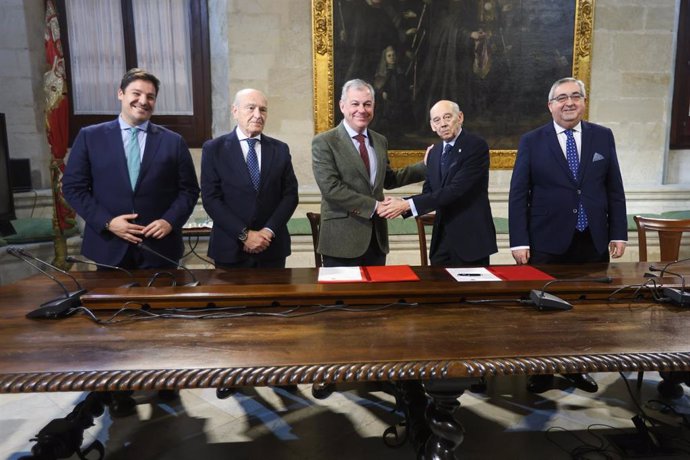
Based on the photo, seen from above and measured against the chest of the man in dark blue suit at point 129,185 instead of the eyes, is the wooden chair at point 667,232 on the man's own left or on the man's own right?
on the man's own left

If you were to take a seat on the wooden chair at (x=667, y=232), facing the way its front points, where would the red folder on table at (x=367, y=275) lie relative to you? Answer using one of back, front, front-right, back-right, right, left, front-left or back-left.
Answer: front-right

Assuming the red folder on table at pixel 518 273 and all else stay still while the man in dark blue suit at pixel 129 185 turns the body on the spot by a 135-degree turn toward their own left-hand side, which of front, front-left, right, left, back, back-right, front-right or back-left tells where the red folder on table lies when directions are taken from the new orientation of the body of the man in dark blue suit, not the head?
right

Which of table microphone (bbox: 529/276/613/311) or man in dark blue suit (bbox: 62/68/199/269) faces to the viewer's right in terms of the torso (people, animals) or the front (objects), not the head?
the table microphone

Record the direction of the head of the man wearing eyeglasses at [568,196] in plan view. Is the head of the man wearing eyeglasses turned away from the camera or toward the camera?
toward the camera

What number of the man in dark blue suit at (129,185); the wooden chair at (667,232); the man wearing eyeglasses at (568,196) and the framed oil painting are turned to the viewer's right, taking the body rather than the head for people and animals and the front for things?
0

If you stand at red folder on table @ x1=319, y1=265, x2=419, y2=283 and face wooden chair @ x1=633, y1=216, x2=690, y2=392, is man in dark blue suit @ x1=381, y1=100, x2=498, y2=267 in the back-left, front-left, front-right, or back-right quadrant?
front-left

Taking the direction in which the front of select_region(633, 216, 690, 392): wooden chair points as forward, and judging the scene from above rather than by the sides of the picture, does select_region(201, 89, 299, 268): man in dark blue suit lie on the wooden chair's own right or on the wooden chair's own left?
on the wooden chair's own right

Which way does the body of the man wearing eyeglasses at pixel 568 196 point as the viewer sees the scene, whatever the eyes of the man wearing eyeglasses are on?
toward the camera

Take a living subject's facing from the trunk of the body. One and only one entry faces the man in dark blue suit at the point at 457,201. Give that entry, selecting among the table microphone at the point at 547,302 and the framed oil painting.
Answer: the framed oil painting

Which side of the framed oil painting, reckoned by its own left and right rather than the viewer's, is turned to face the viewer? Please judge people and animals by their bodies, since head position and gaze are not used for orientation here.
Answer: front

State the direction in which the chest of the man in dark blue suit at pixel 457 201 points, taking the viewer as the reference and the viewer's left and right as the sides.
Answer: facing the viewer and to the left of the viewer

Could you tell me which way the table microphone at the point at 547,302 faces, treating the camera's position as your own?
facing to the right of the viewer
